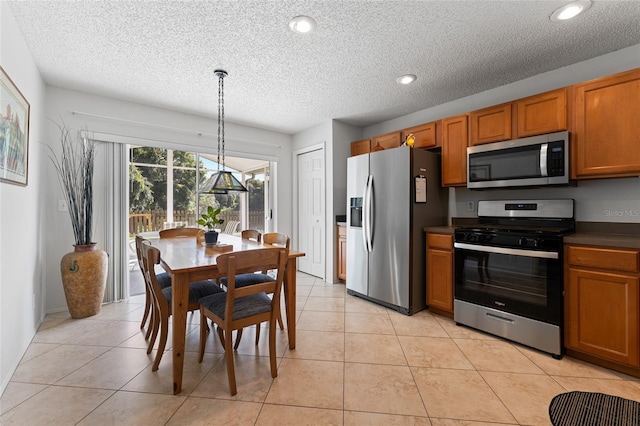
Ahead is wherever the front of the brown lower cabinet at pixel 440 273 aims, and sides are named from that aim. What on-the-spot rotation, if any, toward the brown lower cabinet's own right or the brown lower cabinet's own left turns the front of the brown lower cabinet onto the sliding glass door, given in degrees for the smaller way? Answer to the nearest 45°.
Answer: approximately 45° to the brown lower cabinet's own right

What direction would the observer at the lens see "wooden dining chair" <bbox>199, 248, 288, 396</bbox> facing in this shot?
facing away from the viewer and to the left of the viewer

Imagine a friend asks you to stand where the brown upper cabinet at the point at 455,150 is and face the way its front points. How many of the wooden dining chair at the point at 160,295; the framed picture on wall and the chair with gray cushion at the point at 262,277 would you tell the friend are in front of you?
3

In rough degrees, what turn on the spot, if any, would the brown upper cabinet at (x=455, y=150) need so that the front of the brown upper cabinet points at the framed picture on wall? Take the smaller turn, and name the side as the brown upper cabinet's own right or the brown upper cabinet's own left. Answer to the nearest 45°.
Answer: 0° — it already faces it

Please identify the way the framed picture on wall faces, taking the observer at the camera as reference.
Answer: facing to the right of the viewer

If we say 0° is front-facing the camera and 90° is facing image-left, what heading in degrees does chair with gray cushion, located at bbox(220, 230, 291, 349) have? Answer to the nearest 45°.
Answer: approximately 45°

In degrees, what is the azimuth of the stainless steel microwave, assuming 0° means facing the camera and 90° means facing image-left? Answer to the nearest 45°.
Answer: approximately 45°
